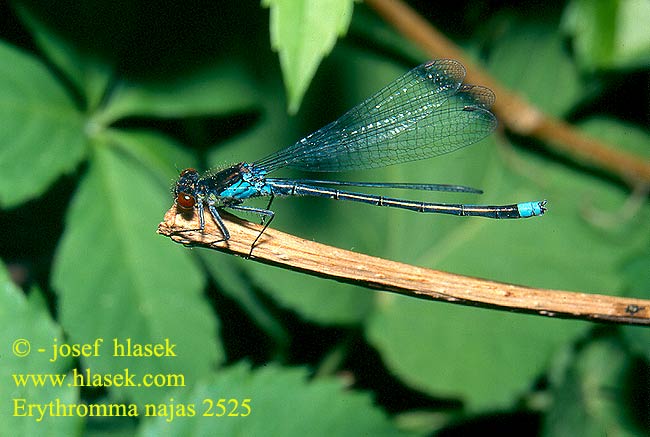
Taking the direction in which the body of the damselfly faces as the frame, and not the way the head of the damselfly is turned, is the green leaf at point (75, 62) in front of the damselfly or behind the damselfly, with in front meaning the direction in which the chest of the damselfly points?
in front

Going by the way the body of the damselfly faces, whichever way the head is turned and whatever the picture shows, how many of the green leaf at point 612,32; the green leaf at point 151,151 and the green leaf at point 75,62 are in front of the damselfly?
2

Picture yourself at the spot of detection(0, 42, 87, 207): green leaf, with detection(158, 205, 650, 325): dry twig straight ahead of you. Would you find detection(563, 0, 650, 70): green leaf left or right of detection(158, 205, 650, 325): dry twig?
left

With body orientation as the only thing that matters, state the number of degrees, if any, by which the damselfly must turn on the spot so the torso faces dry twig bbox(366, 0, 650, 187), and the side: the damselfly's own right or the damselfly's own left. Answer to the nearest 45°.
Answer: approximately 135° to the damselfly's own right

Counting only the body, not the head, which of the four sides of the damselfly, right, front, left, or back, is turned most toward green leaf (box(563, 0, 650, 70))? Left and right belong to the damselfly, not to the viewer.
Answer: back

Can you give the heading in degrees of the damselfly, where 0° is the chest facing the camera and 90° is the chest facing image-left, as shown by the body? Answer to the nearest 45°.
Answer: approximately 90°
